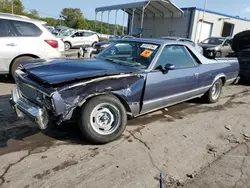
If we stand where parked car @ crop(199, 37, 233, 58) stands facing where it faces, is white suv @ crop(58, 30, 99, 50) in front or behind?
in front

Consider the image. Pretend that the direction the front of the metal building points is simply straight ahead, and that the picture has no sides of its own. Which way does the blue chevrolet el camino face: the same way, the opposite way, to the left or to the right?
to the right

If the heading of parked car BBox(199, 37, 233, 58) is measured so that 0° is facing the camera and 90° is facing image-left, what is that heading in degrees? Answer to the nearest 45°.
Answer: approximately 45°

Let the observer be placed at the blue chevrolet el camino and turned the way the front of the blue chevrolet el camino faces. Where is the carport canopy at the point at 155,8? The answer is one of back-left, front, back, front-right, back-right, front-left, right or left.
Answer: back-right

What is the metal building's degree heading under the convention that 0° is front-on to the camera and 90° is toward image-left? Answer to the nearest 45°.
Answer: approximately 315°

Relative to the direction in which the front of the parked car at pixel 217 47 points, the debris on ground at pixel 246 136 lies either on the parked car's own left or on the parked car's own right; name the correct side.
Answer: on the parked car's own left

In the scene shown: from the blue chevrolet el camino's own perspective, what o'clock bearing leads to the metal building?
The metal building is roughly at 5 o'clock from the blue chevrolet el camino.

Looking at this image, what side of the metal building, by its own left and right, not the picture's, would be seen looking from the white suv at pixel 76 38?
right

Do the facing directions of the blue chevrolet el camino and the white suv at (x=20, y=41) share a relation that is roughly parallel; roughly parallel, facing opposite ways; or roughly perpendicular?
roughly parallel

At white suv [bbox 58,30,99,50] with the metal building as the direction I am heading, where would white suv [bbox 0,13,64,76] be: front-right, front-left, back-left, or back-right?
back-right

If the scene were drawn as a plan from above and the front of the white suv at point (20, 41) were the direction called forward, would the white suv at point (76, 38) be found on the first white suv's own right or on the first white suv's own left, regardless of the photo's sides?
on the first white suv's own right

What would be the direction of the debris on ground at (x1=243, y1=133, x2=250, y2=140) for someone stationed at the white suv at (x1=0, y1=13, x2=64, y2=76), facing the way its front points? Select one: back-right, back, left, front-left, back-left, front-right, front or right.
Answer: back-left

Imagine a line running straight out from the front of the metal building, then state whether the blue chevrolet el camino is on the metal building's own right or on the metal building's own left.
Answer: on the metal building's own right

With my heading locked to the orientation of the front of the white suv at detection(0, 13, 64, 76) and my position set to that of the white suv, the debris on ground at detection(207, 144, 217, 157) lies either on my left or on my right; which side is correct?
on my left

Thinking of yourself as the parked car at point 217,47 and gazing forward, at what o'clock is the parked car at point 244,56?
the parked car at point 244,56 is roughly at 10 o'clock from the parked car at point 217,47.

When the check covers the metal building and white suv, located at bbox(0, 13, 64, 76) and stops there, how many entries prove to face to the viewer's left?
1

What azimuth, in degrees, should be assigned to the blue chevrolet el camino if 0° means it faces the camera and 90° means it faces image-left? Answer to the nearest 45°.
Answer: approximately 45°

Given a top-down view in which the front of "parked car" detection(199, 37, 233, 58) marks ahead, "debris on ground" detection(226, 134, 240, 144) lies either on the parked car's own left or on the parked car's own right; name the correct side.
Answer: on the parked car's own left

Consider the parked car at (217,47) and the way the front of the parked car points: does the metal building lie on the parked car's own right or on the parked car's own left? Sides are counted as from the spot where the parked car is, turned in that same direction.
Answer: on the parked car's own right

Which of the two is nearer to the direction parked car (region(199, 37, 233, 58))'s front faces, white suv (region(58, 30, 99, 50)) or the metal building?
the white suv

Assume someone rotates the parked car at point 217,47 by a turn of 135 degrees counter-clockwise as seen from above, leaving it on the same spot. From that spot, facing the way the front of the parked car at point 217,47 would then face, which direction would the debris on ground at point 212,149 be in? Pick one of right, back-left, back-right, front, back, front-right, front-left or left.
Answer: right

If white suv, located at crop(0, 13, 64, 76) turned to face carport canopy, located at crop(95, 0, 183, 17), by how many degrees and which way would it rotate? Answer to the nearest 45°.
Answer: approximately 135° to its right

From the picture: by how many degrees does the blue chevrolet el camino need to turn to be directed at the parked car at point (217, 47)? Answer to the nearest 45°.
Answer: approximately 180°

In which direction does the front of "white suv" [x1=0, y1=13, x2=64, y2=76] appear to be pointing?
to the viewer's left
